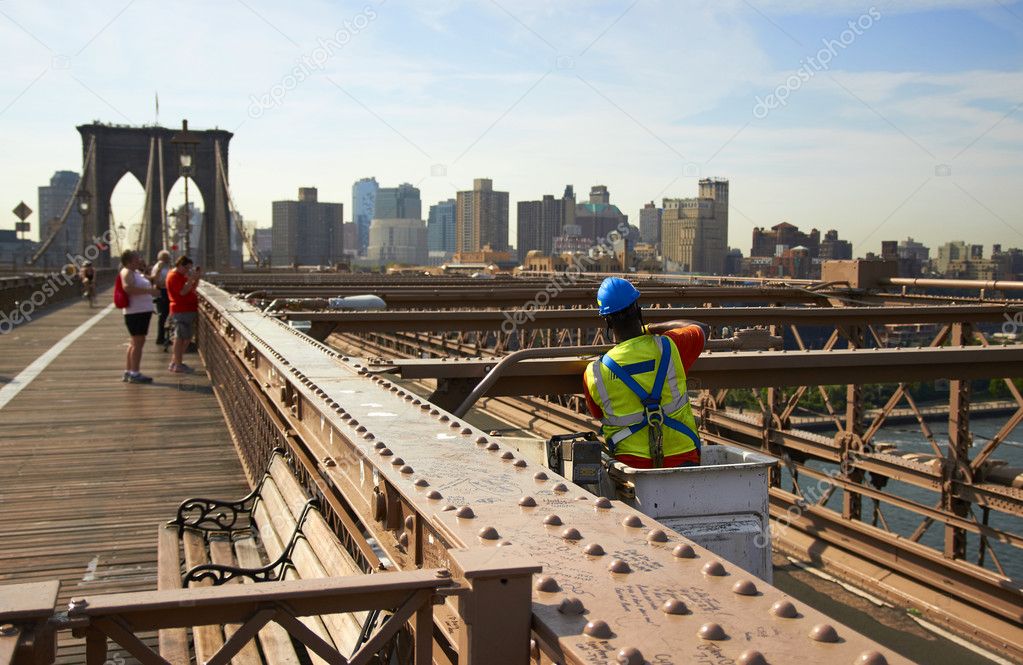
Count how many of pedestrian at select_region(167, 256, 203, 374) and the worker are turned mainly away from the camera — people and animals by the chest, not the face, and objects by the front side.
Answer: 1

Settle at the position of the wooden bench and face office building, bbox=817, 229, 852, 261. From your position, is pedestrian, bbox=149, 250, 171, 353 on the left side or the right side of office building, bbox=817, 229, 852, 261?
left

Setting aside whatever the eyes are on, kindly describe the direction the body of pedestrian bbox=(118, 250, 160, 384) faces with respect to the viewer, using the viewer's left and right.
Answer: facing to the right of the viewer

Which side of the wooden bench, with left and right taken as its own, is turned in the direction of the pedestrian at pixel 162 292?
right

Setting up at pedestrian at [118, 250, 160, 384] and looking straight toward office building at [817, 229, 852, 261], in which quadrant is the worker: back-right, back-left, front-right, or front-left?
back-right

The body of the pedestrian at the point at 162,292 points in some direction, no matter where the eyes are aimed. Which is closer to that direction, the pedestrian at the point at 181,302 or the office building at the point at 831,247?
the office building

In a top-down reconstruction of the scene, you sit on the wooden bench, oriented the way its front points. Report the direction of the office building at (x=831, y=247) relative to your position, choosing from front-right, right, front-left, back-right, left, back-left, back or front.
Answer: back-right

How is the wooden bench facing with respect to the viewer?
to the viewer's left

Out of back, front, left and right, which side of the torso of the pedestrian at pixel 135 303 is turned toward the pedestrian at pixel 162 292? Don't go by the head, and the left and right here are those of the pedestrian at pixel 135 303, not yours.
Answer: left

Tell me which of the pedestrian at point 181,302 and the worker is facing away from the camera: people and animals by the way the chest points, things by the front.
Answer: the worker

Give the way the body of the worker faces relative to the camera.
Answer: away from the camera

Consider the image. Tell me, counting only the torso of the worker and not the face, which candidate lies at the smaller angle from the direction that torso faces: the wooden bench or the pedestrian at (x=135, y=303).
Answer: the pedestrian
